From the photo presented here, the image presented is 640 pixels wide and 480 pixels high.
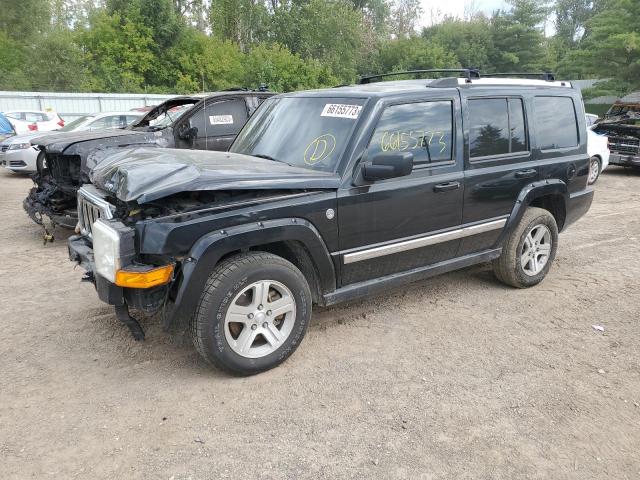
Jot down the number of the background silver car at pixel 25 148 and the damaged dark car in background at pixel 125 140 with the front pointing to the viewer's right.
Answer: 0

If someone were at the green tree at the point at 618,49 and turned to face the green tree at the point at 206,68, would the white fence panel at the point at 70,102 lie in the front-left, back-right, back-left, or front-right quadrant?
front-left

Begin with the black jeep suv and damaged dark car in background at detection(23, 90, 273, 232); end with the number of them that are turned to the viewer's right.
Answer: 0

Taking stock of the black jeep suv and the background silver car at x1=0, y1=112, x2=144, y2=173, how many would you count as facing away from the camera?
0

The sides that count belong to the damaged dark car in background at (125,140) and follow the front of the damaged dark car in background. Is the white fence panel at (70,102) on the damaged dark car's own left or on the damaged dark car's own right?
on the damaged dark car's own right

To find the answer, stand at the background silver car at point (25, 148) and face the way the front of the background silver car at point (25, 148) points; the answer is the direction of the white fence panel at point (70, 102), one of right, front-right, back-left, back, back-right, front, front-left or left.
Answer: back-right

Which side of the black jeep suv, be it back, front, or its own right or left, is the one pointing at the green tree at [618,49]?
back

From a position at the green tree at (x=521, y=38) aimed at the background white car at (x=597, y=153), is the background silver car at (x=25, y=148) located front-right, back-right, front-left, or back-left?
front-right

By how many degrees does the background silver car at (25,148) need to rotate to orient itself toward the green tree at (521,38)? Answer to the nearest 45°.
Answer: approximately 180°

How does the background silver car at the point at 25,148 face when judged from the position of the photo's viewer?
facing the viewer and to the left of the viewer

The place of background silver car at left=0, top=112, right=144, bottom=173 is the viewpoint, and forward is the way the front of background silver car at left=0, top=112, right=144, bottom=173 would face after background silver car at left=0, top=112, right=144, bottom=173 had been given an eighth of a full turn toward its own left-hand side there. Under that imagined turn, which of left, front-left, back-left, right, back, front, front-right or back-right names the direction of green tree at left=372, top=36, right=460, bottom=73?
back-left

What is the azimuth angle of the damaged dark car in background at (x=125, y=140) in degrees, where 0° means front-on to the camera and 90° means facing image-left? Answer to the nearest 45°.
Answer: approximately 45°

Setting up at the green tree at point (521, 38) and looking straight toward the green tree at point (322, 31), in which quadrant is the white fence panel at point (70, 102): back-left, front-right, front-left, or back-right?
front-left

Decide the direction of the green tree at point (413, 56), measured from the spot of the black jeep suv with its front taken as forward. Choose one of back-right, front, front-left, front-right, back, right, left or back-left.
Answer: back-right
